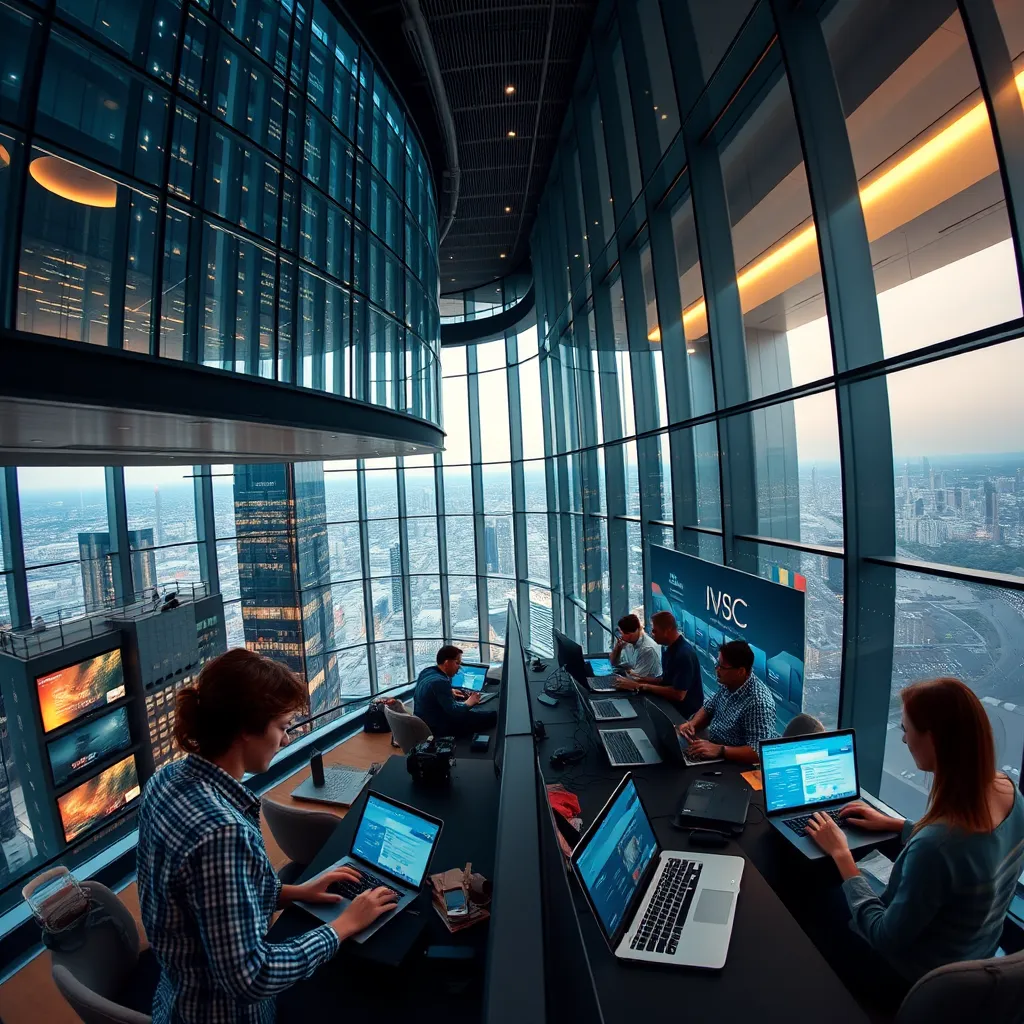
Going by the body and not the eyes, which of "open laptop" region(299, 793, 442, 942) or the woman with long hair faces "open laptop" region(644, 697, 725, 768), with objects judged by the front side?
the woman with long hair

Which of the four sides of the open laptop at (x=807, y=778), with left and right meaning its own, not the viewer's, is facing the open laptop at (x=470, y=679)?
back

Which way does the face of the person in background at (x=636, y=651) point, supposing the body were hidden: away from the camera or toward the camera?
toward the camera

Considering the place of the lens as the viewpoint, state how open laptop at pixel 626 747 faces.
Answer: facing to the right of the viewer

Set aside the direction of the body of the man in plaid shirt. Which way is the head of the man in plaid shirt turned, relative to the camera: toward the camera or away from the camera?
toward the camera

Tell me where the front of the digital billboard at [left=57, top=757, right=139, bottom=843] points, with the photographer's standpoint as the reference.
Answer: facing the viewer and to the right of the viewer

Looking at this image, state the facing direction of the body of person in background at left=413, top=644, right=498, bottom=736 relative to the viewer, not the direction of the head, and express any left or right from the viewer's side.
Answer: facing to the right of the viewer

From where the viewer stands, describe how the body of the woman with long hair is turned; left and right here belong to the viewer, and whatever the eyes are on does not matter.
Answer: facing away from the viewer and to the left of the viewer

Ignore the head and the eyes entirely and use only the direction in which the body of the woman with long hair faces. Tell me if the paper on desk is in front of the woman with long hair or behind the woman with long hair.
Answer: in front

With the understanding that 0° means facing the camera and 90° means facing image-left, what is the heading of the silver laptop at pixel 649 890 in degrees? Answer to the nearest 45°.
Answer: approximately 270°

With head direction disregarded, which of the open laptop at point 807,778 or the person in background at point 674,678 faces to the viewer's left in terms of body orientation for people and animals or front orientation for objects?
the person in background

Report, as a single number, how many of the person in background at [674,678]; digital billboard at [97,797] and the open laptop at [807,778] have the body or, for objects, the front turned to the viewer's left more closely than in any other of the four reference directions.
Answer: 1

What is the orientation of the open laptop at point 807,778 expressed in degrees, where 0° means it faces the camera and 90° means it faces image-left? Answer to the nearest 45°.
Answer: approximately 315°

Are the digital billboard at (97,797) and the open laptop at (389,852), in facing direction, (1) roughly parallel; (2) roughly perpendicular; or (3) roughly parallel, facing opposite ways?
roughly perpendicular
